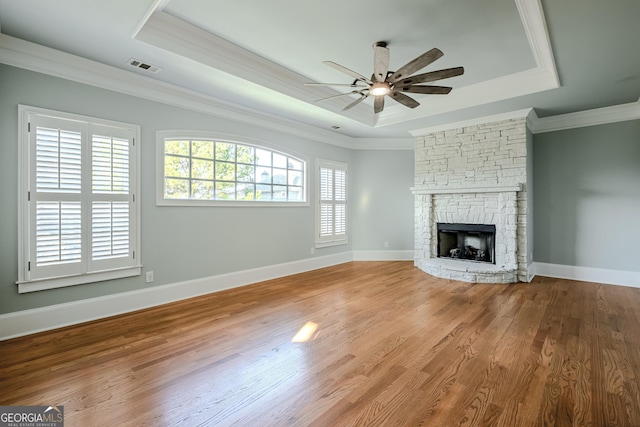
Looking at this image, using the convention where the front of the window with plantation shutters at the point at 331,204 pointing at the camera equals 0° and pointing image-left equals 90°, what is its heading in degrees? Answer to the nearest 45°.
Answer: approximately 315°

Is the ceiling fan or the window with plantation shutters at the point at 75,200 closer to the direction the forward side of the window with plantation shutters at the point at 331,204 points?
the ceiling fan

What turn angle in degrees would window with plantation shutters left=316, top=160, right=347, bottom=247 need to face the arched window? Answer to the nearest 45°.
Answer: approximately 90° to its right

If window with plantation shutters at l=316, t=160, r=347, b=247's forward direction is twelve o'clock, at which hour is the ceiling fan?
The ceiling fan is roughly at 1 o'clock from the window with plantation shutters.

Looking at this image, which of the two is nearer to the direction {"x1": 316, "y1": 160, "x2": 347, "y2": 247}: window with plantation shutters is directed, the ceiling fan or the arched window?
the ceiling fan

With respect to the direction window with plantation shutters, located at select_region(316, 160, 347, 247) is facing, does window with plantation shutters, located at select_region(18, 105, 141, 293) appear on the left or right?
on its right
